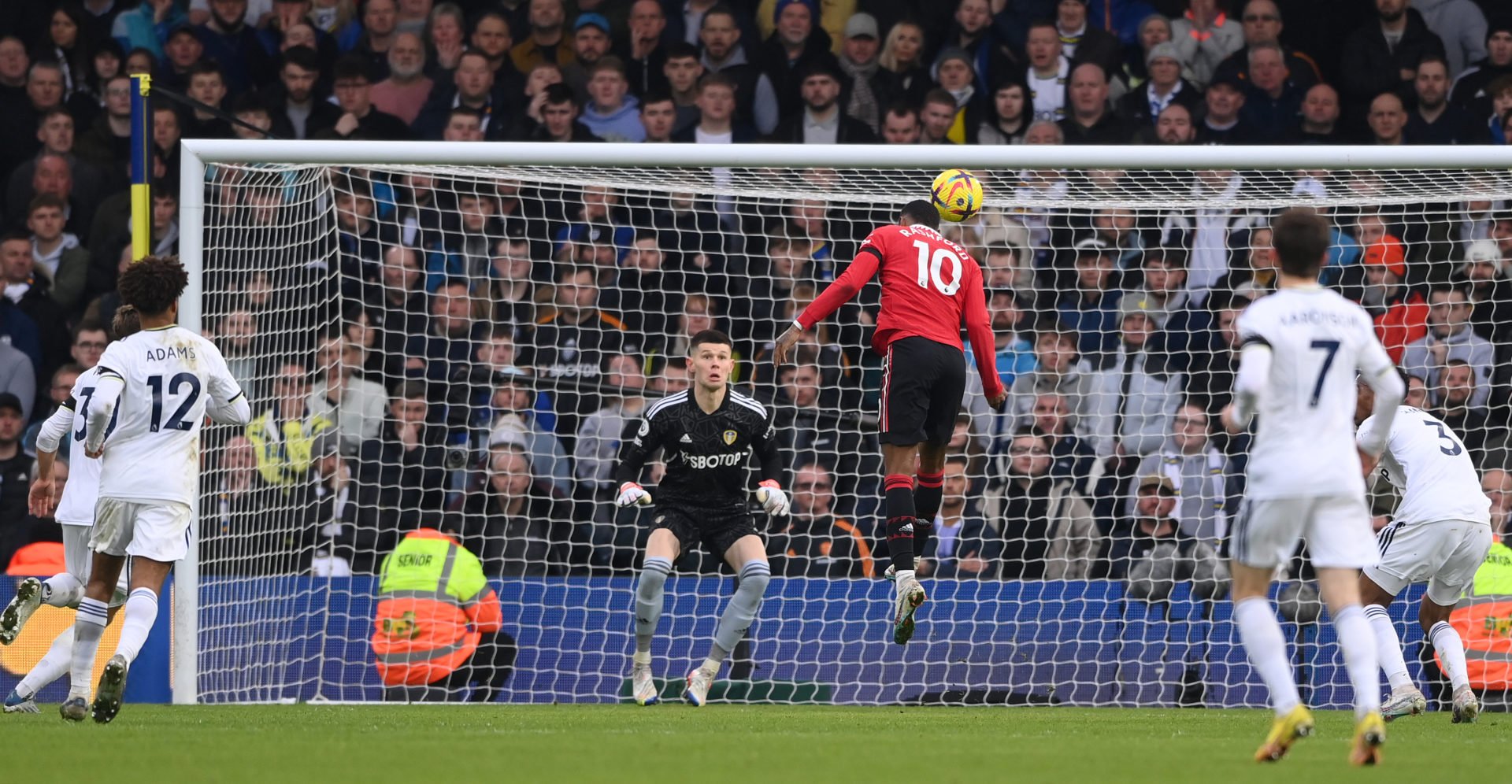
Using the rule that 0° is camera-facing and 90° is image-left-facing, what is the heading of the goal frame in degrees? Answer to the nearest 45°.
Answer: approximately 0°

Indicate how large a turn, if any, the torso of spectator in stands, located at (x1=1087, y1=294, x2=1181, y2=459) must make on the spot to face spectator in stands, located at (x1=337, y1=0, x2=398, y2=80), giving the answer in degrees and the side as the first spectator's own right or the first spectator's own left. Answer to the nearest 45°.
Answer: approximately 90° to the first spectator's own right

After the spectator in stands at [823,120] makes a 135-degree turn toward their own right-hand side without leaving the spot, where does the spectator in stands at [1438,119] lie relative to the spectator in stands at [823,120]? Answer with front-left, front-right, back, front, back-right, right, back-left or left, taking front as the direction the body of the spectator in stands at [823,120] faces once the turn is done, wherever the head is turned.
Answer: back-right

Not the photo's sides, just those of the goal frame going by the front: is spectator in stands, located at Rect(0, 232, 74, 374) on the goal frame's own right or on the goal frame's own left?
on the goal frame's own right

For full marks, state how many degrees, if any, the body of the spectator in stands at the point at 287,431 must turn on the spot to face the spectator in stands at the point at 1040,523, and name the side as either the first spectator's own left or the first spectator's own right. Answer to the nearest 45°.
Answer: approximately 90° to the first spectator's own left
